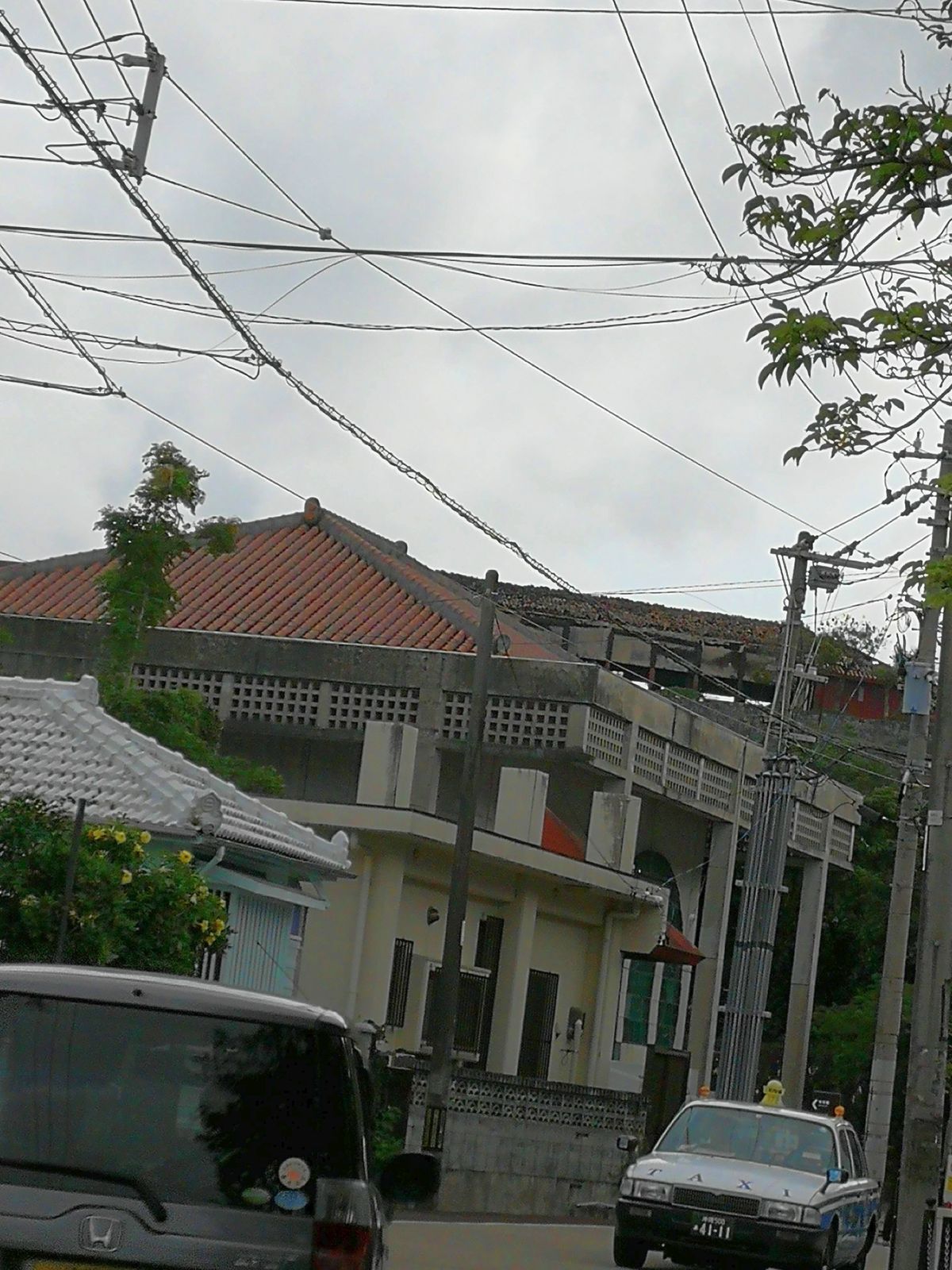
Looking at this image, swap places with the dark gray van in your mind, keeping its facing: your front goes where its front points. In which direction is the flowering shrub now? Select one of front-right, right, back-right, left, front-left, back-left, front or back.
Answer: front

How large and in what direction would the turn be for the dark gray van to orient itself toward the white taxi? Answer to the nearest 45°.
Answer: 0° — it already faces it

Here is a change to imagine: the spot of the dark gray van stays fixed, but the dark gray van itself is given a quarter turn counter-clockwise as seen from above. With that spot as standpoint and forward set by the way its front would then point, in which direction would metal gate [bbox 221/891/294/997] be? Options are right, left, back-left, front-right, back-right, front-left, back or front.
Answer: right

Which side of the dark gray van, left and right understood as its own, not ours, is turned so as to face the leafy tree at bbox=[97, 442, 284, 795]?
front

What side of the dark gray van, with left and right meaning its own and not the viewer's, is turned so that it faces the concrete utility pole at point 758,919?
front

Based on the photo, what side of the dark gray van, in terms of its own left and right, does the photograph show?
back

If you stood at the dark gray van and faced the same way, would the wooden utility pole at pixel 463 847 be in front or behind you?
in front

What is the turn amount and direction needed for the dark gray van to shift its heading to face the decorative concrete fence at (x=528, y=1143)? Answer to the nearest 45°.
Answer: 0° — it already faces it
